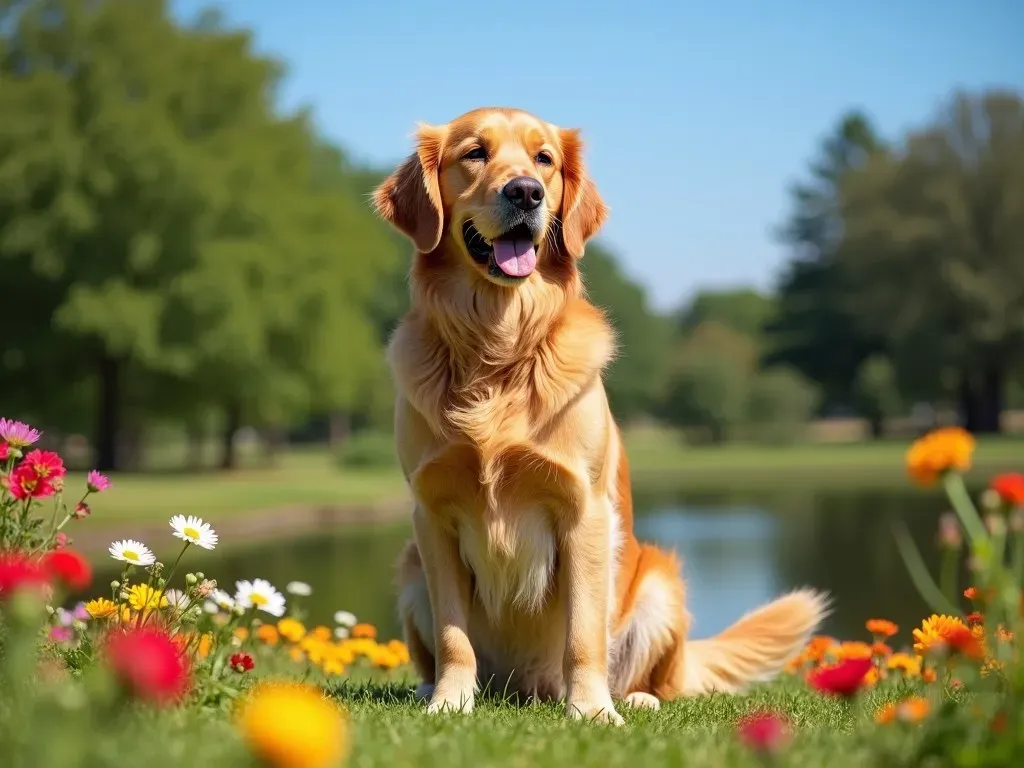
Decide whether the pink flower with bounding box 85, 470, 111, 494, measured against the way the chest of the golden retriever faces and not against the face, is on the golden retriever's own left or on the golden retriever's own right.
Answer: on the golden retriever's own right

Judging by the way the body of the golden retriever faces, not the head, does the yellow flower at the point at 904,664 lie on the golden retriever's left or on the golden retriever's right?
on the golden retriever's left

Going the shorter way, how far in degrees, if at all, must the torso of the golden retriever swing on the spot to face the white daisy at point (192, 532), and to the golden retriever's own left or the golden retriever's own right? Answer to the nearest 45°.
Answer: approximately 45° to the golden retriever's own right

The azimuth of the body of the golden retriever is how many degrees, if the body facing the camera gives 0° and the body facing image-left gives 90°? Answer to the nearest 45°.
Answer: approximately 0°

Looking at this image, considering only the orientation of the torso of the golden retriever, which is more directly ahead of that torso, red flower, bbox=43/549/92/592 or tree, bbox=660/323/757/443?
the red flower

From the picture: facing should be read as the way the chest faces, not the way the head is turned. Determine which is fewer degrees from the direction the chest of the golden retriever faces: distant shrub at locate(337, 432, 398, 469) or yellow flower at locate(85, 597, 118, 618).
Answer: the yellow flower

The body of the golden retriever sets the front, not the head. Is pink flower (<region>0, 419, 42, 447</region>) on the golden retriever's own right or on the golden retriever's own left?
on the golden retriever's own right

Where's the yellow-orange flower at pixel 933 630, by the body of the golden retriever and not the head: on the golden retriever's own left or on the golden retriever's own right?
on the golden retriever's own left

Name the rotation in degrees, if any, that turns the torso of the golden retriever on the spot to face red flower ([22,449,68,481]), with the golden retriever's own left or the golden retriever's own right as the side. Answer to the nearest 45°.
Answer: approximately 45° to the golden retriever's own right

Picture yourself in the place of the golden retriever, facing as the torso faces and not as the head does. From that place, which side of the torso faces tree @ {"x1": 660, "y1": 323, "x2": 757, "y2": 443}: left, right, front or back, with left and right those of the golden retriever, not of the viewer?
back
